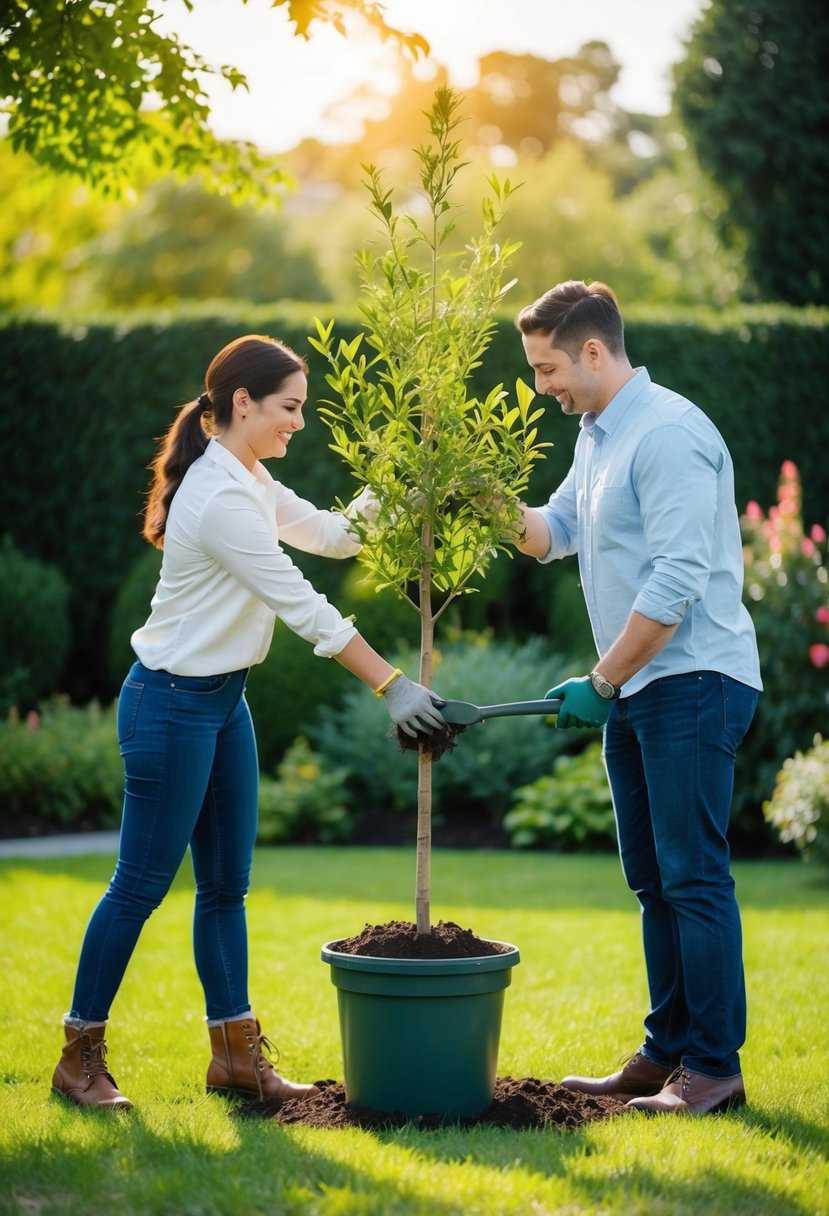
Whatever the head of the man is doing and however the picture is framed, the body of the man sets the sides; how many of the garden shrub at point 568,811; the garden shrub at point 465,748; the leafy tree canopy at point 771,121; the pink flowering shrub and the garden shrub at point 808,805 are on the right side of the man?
5

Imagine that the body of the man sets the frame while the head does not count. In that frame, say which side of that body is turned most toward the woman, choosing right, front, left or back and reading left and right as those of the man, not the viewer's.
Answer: front

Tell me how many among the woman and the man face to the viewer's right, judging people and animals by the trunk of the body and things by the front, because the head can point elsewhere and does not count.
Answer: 1

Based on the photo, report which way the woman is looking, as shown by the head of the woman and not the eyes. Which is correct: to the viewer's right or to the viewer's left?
to the viewer's right

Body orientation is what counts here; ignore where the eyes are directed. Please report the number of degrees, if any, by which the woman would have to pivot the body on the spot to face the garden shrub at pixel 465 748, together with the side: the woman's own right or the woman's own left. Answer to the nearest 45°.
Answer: approximately 90° to the woman's own left

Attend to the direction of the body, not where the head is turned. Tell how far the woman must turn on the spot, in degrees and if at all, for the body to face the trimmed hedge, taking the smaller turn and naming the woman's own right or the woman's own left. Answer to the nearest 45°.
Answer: approximately 90° to the woman's own left

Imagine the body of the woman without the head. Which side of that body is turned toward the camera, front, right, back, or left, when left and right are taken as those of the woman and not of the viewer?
right

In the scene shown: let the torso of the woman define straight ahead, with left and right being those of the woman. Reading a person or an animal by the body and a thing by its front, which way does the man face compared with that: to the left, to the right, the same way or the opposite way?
the opposite way

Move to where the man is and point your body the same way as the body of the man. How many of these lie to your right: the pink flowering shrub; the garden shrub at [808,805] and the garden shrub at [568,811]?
3

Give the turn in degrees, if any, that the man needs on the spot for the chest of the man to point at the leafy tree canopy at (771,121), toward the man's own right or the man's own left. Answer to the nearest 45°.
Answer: approximately 90° to the man's own right

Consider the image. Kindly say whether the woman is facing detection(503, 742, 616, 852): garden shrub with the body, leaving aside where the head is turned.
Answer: no

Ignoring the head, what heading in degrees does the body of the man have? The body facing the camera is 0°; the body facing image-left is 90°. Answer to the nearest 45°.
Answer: approximately 90°

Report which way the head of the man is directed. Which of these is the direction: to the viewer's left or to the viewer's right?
to the viewer's left
